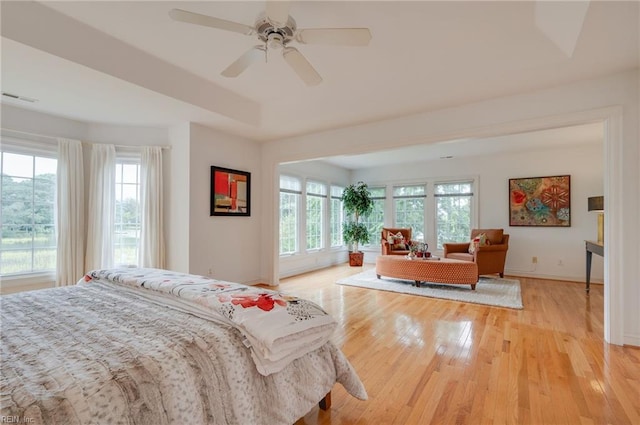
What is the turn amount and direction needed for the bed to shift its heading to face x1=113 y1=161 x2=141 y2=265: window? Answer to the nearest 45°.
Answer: approximately 45° to its left

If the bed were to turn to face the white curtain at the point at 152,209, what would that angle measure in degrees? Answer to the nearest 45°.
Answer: approximately 45° to its left

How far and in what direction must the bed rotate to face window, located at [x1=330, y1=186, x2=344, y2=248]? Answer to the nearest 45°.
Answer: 0° — it already faces it

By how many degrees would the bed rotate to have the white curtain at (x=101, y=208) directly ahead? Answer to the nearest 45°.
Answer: approximately 45° to its left

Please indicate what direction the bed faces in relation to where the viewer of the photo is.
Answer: facing away from the viewer and to the right of the viewer

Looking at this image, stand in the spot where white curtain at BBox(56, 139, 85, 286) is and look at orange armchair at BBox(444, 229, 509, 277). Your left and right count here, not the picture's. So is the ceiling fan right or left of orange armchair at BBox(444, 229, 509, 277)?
right

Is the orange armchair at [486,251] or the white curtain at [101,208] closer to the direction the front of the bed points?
the orange armchair

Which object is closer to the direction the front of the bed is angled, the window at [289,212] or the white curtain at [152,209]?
the window

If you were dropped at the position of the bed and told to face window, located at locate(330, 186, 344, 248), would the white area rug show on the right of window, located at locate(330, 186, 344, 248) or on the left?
right

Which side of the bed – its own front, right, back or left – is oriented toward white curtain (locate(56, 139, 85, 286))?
left

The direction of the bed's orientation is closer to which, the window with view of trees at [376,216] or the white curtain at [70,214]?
the window with view of trees
